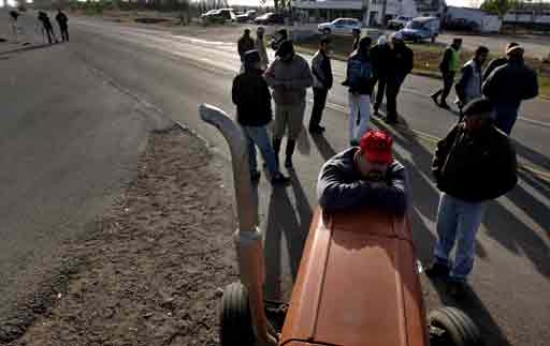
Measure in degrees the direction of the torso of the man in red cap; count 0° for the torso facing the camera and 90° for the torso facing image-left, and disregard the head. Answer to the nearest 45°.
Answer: approximately 0°

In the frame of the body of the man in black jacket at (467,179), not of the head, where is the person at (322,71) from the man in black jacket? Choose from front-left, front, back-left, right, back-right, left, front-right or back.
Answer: right

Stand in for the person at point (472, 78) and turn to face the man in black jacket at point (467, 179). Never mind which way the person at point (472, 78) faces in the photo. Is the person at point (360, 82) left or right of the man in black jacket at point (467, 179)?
right

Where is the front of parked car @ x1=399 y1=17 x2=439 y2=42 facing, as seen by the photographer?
facing the viewer and to the left of the viewer

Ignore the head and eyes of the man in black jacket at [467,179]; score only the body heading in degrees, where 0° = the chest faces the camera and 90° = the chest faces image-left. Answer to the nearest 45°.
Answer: approximately 45°

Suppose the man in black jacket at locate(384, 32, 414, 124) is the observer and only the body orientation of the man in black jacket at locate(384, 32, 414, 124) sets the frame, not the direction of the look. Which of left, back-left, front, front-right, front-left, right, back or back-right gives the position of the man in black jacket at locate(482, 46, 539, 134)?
back-left
